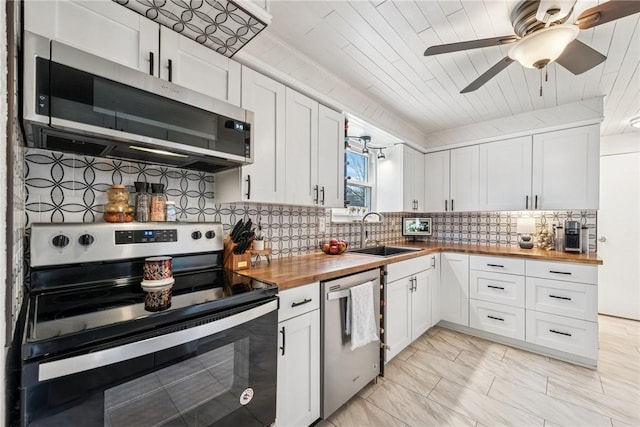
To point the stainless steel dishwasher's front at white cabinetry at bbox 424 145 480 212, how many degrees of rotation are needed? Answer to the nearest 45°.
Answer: approximately 90° to its left

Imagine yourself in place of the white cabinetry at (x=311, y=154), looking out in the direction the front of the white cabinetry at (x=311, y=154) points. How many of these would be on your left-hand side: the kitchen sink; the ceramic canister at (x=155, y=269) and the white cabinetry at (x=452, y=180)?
2

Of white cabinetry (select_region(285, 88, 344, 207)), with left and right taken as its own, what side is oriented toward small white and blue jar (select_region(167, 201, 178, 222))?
right

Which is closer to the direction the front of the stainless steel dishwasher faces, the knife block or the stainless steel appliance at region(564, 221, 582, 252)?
the stainless steel appliance

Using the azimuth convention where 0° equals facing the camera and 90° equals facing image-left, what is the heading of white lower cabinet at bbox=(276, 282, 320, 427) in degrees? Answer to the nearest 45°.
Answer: approximately 315°

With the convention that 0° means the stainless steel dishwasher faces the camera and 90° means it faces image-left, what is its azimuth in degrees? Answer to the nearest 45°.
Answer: approximately 315°

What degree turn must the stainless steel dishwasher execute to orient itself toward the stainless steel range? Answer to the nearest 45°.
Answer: approximately 90° to its right

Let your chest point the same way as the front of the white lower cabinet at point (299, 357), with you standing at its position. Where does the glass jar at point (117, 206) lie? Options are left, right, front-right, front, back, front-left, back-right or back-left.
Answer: back-right

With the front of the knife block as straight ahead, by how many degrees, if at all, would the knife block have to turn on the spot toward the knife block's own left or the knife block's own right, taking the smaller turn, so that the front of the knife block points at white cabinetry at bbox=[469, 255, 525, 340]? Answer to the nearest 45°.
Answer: approximately 45° to the knife block's own left

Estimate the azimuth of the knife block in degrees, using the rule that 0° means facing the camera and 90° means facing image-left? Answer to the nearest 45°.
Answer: approximately 315°

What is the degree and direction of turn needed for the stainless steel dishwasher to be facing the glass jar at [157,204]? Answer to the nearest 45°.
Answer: approximately 135° to its right
